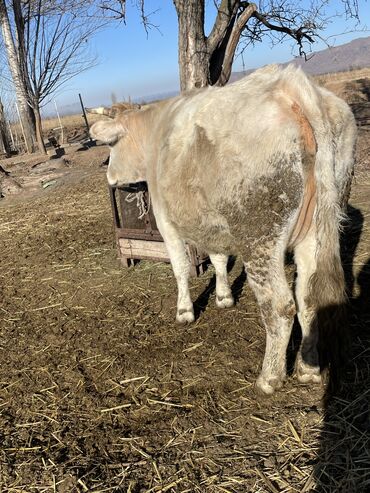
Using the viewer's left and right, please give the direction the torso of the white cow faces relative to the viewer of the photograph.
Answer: facing away from the viewer and to the left of the viewer

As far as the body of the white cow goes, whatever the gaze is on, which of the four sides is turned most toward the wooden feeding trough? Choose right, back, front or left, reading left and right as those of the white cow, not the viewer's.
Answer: front
